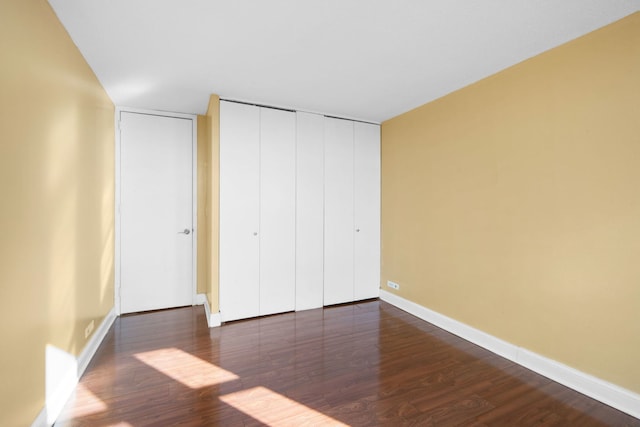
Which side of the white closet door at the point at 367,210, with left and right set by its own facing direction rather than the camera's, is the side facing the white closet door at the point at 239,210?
right

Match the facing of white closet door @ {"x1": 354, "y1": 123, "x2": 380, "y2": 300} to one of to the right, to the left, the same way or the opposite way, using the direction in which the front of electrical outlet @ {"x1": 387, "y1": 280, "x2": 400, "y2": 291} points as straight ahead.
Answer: to the left

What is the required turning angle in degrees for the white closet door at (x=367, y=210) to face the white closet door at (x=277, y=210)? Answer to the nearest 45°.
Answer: approximately 90° to its right

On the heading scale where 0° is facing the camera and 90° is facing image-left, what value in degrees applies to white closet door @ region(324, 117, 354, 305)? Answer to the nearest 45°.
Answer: approximately 315°

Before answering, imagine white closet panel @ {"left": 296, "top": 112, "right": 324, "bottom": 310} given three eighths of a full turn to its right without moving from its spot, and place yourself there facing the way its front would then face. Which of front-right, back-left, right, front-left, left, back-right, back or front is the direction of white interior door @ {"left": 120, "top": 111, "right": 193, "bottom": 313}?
front
